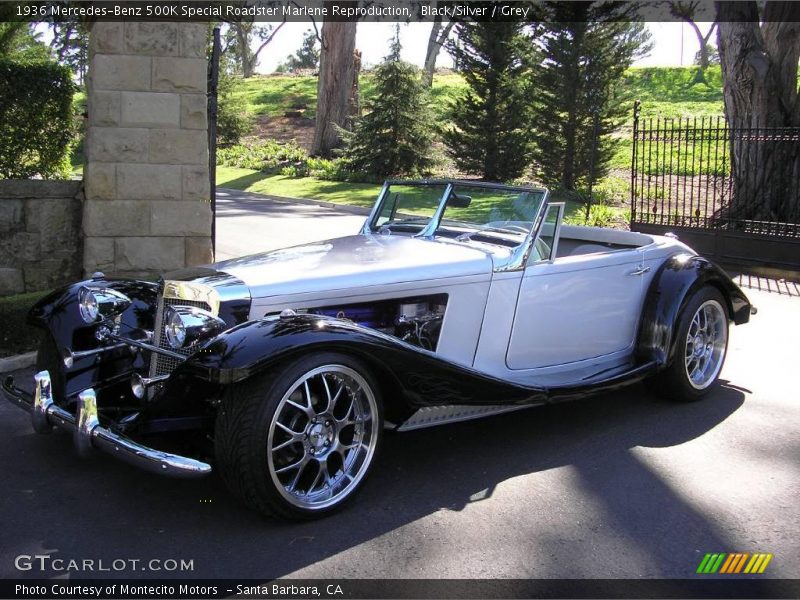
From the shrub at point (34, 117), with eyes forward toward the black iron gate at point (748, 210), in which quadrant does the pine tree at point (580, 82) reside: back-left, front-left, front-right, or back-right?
front-left

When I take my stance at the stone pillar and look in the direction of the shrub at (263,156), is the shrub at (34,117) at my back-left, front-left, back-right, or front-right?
front-left

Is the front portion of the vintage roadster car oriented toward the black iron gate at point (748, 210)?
no

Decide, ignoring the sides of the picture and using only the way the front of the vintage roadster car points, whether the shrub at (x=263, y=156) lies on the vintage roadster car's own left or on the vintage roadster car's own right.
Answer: on the vintage roadster car's own right

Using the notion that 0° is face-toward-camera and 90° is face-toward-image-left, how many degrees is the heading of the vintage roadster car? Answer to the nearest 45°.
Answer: approximately 45°

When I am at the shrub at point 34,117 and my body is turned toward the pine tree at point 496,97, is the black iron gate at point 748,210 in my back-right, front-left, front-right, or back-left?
front-right

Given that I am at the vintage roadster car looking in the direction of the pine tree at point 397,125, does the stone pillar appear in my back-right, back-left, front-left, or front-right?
front-left

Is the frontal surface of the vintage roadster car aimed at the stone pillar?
no

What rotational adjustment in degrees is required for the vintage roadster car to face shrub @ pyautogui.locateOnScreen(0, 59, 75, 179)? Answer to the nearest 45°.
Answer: approximately 90° to its right

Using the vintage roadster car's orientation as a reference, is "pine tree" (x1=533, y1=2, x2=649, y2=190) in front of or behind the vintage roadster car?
behind

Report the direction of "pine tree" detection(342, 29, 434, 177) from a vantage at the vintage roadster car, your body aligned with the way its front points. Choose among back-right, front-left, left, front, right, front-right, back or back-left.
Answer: back-right
